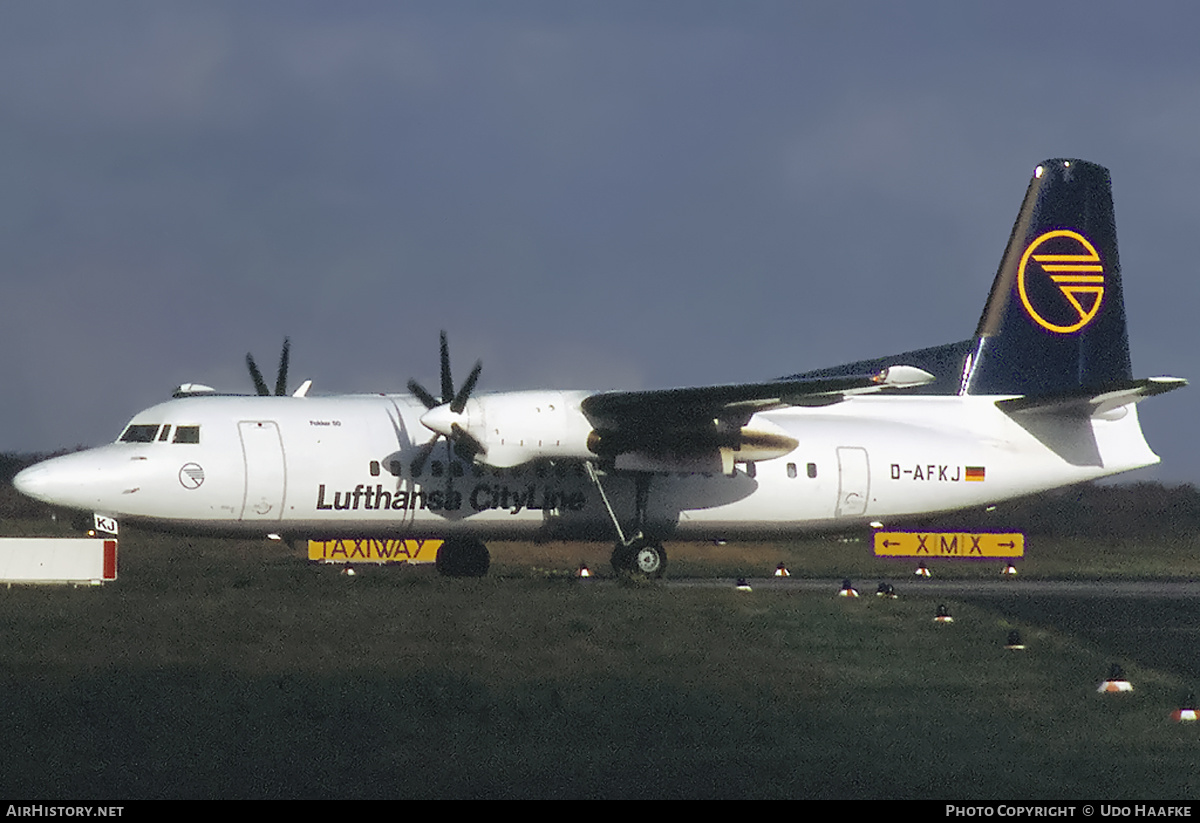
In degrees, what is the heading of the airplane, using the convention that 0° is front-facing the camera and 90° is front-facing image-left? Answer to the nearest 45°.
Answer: approximately 45°

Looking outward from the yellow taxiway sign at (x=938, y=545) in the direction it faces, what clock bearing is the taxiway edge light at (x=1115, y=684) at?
The taxiway edge light is roughly at 12 o'clock from the yellow taxiway sign.

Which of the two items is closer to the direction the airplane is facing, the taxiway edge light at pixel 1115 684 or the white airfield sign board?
the white airfield sign board

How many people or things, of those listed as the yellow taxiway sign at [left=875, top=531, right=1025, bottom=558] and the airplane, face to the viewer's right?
0

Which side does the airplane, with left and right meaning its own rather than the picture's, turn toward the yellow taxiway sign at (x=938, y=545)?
back

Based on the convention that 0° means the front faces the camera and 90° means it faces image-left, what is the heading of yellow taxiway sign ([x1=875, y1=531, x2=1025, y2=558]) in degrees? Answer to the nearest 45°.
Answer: approximately 0°

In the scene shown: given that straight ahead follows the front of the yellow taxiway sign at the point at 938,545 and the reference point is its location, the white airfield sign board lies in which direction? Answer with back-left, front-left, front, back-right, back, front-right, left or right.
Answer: front-right

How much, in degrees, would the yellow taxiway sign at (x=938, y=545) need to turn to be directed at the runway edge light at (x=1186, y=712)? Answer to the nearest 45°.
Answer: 0° — it already faces it

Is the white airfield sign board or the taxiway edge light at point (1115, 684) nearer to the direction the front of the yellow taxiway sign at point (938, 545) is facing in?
the taxiway edge light
